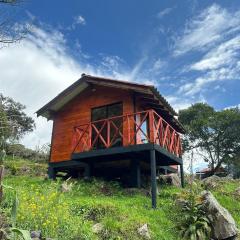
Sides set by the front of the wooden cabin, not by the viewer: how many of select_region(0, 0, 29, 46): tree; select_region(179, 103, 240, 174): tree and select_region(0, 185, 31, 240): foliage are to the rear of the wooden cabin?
1

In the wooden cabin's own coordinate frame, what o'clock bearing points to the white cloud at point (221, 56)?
The white cloud is roughly at 8 o'clock from the wooden cabin.

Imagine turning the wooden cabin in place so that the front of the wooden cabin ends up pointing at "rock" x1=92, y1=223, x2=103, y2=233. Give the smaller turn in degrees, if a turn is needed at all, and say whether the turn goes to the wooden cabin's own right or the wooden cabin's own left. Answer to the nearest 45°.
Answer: approximately 45° to the wooden cabin's own left

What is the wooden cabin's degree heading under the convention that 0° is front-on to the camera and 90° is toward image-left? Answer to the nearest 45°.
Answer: approximately 45°

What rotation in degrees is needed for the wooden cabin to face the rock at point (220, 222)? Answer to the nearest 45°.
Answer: approximately 90° to its left
